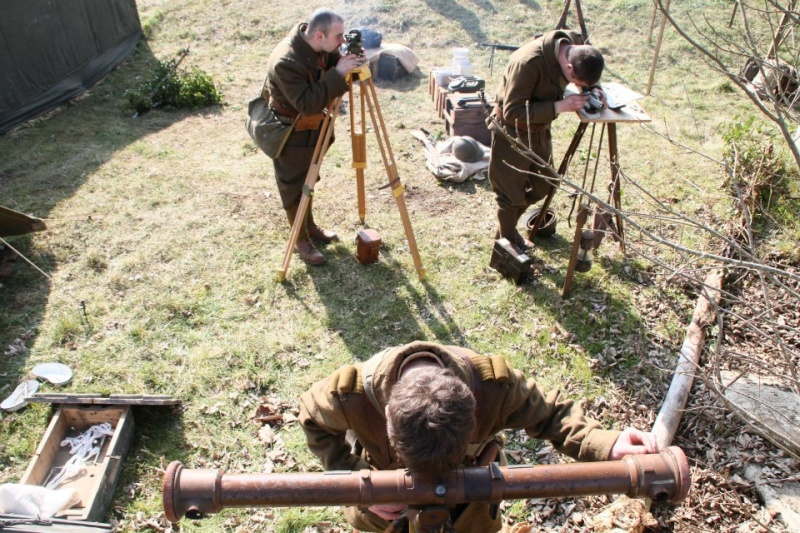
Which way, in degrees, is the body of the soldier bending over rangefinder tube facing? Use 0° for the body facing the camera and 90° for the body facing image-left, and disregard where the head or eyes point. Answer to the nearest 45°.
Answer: approximately 0°

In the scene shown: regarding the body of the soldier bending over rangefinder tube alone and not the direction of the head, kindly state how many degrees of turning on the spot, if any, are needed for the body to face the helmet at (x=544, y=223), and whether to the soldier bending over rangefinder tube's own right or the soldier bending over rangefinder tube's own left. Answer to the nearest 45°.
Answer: approximately 180°

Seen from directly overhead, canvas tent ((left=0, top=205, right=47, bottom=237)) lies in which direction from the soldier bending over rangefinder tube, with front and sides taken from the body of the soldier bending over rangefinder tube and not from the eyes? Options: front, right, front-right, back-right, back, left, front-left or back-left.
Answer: back-right

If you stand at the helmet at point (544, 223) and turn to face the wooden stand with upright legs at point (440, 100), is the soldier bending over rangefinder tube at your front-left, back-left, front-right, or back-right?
back-left

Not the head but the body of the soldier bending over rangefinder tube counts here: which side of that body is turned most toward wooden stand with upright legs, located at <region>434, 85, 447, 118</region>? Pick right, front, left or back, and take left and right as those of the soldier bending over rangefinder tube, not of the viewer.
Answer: back

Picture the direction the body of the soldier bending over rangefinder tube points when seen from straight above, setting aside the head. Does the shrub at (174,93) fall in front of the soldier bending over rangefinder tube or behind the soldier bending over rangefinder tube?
behind

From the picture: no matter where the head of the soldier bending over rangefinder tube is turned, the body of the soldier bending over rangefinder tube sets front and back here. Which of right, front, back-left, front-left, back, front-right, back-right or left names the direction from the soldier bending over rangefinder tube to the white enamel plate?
back-right

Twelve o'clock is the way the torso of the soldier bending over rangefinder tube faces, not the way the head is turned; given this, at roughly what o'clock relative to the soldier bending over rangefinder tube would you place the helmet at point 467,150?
The helmet is roughly at 6 o'clock from the soldier bending over rangefinder tube.

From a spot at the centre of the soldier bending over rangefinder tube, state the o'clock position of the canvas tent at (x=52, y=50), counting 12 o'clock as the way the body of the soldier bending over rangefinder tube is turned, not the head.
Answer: The canvas tent is roughly at 5 o'clock from the soldier bending over rangefinder tube.

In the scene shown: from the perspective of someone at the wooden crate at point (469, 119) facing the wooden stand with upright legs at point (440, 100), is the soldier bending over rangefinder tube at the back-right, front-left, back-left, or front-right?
back-left

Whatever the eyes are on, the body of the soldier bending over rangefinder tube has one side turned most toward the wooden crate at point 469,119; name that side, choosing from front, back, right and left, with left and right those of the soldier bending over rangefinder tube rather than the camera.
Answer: back

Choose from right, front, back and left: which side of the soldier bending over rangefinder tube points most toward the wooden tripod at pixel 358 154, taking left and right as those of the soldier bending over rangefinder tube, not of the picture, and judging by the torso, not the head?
back
